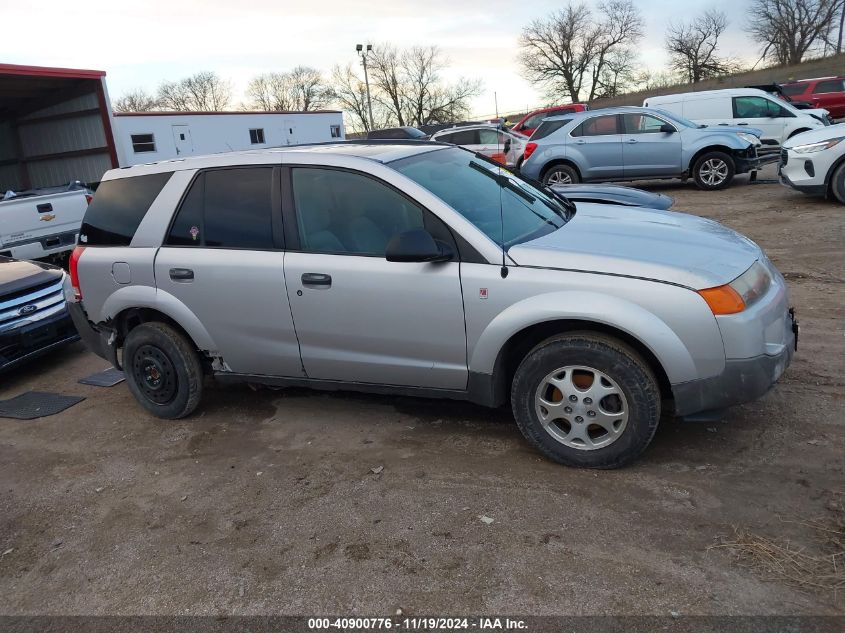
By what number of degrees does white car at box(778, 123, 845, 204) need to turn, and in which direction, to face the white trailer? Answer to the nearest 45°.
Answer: approximately 90° to its right

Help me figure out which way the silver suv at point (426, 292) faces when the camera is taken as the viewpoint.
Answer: facing the viewer and to the right of the viewer

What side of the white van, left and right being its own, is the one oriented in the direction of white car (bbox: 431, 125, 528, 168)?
back

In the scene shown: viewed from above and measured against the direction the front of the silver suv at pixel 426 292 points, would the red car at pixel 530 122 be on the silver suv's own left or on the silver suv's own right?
on the silver suv's own left

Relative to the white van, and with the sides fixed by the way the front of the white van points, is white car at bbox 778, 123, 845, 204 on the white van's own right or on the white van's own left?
on the white van's own right

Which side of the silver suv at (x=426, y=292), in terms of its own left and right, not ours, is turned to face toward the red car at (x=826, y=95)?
left

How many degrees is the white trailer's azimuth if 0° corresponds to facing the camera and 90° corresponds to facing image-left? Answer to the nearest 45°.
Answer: approximately 315°

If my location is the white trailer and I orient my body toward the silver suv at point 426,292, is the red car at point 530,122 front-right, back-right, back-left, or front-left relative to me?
front-left

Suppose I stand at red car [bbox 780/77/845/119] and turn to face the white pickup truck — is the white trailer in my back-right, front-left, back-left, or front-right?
front-right

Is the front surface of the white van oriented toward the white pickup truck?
no

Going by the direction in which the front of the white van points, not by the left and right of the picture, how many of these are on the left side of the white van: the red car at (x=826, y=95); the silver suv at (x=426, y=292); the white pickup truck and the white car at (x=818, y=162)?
1

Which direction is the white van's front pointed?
to the viewer's right
